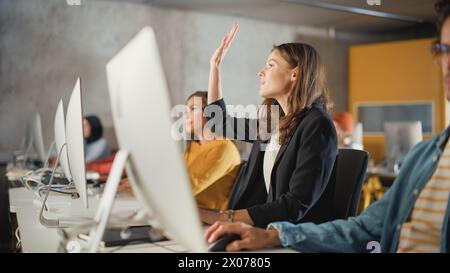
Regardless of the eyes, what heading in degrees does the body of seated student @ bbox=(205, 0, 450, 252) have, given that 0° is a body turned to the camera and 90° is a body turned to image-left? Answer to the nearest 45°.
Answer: approximately 45°

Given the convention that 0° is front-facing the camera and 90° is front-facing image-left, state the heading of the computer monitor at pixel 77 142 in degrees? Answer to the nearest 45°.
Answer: approximately 270°

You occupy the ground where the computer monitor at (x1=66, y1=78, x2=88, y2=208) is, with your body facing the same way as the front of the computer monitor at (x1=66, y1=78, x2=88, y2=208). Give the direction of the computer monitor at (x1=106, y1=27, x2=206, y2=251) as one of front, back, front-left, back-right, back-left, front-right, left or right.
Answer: right

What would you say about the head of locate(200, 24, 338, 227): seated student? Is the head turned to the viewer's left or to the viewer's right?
to the viewer's left

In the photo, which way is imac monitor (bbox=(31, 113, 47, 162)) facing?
to the viewer's right

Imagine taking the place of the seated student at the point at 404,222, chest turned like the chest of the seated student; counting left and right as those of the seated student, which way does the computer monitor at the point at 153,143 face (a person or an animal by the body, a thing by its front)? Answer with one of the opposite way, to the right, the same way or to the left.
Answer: the opposite way

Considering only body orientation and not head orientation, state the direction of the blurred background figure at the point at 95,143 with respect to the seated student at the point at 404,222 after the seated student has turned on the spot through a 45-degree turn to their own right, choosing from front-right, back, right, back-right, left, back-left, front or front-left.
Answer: front-right

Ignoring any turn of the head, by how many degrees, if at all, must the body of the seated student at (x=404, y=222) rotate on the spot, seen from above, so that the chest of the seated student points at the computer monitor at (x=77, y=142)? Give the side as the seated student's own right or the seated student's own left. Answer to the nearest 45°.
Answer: approximately 45° to the seated student's own right

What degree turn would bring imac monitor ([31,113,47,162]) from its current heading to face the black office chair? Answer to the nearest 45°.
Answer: approximately 45° to its right

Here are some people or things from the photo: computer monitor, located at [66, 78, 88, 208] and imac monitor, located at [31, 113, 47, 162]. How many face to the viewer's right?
2

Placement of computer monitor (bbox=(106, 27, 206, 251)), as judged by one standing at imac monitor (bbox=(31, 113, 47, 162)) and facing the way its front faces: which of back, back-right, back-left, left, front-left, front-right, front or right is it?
right

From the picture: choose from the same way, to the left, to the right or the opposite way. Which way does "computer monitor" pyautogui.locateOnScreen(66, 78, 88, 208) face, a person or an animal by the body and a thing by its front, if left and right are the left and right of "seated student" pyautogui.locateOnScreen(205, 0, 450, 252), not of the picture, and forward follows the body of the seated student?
the opposite way

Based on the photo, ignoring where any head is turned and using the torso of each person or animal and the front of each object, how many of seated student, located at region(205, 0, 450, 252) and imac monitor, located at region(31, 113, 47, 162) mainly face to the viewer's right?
1

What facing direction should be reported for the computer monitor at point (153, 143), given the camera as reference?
facing away from the viewer and to the right of the viewer

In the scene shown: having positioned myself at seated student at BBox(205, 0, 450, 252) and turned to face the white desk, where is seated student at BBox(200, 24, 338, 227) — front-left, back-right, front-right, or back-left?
front-right

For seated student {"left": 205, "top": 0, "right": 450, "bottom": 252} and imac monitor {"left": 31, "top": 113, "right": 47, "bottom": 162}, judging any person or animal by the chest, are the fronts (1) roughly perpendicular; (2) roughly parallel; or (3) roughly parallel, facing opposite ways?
roughly parallel, facing opposite ways

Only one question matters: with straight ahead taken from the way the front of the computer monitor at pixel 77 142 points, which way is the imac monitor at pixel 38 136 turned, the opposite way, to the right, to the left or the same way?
the same way
